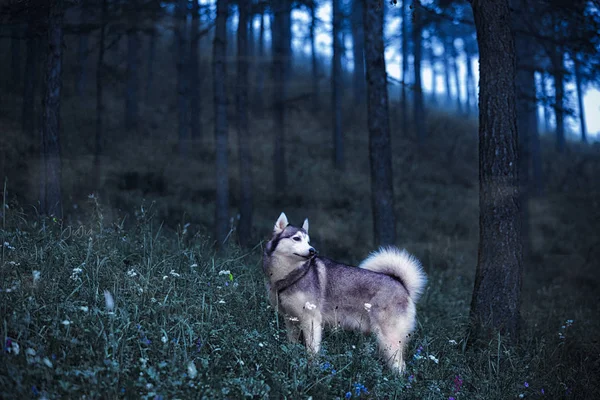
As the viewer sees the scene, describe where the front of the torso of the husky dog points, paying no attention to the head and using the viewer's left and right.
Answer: facing to the left of the viewer

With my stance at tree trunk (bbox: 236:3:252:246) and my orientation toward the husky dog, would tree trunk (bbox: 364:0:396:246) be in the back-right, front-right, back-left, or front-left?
front-left

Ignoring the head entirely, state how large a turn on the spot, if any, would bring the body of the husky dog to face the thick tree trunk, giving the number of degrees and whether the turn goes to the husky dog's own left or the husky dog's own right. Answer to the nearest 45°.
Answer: approximately 135° to the husky dog's own right

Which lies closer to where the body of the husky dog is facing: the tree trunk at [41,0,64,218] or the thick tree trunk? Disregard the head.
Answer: the tree trunk

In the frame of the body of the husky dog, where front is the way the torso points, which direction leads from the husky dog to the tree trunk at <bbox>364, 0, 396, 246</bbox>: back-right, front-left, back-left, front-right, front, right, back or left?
right

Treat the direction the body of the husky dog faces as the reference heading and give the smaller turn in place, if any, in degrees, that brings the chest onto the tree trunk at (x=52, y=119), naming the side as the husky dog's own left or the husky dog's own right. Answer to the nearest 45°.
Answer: approximately 45° to the husky dog's own right

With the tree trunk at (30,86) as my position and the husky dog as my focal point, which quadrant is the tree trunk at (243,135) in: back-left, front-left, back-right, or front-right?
front-left

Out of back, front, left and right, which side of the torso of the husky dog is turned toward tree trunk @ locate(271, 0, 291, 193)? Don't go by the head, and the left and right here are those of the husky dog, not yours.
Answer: right

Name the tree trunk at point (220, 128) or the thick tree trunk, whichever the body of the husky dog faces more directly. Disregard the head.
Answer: the tree trunk

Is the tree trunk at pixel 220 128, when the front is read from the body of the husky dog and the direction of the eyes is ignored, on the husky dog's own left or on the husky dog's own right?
on the husky dog's own right
